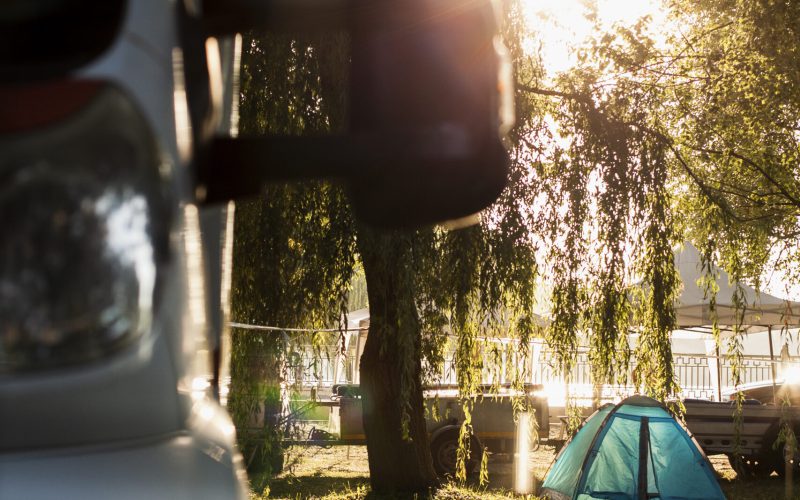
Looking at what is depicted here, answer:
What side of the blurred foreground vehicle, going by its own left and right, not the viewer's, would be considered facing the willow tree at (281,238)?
back

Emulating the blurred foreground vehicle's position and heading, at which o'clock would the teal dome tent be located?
The teal dome tent is roughly at 7 o'clock from the blurred foreground vehicle.

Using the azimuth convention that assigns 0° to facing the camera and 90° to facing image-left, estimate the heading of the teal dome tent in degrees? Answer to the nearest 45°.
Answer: approximately 0°

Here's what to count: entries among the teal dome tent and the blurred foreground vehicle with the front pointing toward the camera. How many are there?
2

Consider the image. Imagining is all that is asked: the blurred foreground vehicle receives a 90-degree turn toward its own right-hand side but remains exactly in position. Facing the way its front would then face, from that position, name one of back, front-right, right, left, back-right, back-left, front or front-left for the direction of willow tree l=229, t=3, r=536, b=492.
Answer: right

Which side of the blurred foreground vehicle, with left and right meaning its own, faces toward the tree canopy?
back

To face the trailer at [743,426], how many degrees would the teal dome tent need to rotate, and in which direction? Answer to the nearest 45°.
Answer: approximately 135° to its left
